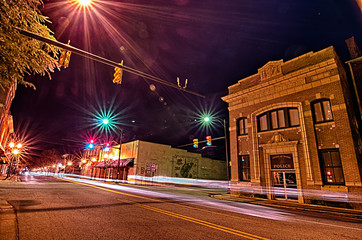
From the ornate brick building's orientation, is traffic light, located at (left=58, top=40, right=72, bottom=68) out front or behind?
out front

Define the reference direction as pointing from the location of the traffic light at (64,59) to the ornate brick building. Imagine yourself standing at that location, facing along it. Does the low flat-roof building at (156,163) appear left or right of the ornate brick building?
left

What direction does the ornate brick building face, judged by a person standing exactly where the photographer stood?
facing the viewer and to the left of the viewer

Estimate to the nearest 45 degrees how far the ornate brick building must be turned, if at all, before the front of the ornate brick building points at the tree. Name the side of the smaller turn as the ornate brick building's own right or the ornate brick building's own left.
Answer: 0° — it already faces it

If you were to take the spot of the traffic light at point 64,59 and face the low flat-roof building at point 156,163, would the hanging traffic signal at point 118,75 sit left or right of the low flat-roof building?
right

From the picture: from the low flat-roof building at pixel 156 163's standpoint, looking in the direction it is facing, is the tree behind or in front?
in front

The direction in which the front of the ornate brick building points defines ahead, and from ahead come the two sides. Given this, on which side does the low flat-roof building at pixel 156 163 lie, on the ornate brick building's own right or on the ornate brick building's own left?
on the ornate brick building's own right
